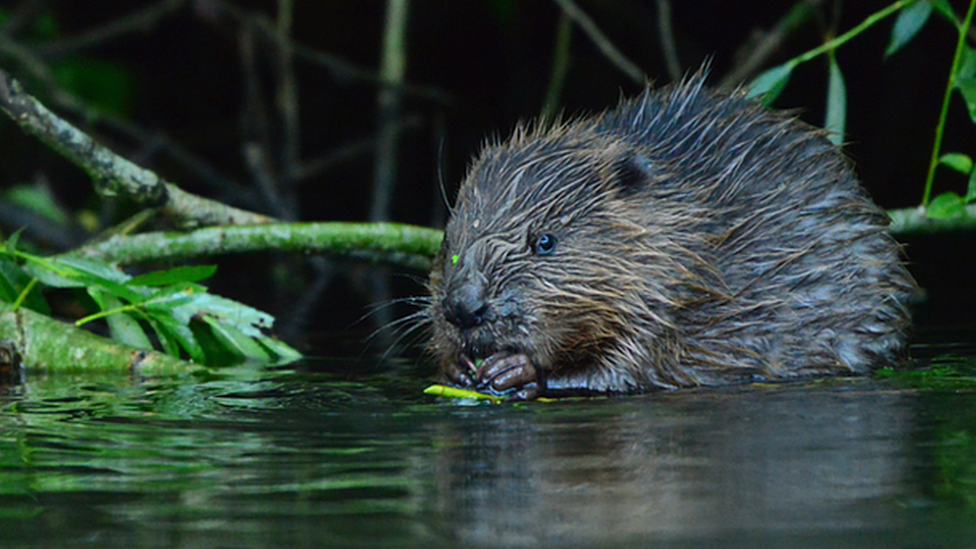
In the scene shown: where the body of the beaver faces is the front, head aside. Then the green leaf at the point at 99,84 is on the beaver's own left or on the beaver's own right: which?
on the beaver's own right

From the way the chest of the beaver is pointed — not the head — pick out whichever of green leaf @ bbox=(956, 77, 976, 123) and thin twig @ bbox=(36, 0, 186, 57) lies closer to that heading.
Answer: the thin twig

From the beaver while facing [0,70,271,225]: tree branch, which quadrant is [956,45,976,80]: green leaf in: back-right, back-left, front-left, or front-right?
back-right

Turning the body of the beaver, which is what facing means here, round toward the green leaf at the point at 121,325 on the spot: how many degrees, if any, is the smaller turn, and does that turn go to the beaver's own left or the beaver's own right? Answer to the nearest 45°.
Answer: approximately 45° to the beaver's own right

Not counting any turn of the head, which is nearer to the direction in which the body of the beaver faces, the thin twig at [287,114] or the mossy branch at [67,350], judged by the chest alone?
the mossy branch

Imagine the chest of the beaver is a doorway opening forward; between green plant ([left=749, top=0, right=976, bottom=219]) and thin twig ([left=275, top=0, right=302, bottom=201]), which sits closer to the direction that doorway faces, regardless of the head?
the thin twig

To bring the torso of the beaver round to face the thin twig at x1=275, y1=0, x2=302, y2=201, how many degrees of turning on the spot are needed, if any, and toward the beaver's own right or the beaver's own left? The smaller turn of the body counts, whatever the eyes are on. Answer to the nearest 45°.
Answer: approximately 90° to the beaver's own right

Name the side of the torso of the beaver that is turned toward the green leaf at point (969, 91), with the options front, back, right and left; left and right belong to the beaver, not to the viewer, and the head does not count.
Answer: back

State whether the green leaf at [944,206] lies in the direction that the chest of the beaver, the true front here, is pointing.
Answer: no

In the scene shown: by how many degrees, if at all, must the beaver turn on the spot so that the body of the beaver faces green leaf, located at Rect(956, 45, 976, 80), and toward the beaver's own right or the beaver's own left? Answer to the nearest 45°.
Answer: approximately 180°

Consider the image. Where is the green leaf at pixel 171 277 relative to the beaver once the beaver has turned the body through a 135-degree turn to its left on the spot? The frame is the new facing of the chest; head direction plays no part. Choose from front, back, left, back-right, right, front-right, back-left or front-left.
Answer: back

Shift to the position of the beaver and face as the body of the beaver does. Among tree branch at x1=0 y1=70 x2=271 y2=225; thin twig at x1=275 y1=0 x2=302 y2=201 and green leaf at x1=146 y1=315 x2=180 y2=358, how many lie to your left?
0

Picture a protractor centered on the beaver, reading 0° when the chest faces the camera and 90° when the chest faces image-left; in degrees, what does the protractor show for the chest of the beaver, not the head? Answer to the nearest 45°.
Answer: approximately 45°

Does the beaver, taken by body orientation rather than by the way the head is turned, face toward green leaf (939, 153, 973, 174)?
no

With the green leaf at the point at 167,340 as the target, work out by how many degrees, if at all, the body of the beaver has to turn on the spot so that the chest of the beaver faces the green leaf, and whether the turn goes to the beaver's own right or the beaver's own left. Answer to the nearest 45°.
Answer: approximately 45° to the beaver's own right

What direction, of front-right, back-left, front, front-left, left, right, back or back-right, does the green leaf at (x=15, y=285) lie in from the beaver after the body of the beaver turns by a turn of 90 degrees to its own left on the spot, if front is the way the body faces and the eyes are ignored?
back-right
